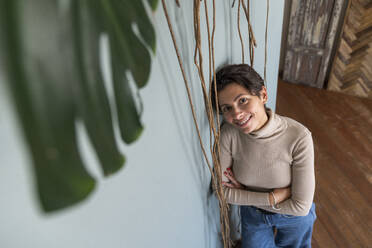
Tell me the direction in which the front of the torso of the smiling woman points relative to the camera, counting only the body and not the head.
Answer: toward the camera

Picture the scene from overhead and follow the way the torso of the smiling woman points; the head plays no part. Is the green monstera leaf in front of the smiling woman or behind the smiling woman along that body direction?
in front
